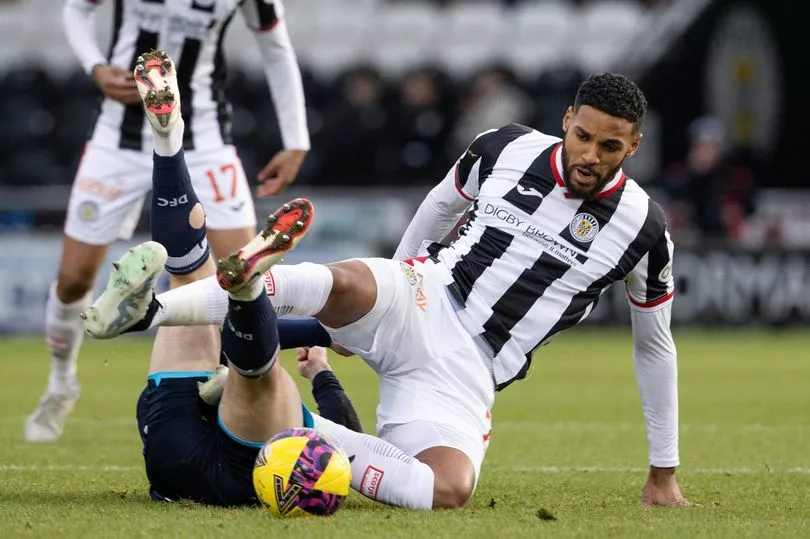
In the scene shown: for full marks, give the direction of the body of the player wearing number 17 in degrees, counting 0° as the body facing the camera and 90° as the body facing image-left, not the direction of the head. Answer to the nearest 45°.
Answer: approximately 0°

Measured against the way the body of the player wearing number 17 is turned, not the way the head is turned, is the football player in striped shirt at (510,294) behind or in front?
in front

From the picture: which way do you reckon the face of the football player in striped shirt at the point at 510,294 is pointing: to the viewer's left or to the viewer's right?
to the viewer's left

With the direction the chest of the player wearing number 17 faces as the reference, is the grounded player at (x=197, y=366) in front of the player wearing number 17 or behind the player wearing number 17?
in front
